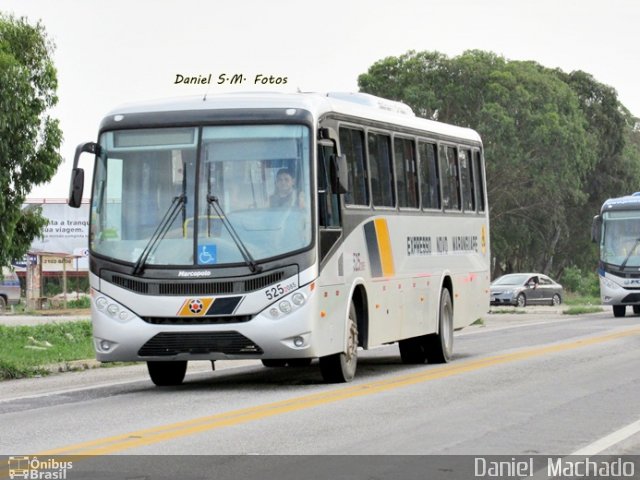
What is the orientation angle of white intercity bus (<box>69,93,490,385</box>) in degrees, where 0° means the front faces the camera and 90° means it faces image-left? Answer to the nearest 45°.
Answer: approximately 45°

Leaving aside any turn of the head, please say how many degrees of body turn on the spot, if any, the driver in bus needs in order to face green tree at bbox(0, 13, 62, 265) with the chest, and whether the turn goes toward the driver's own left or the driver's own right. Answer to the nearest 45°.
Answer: approximately 90° to the driver's own right

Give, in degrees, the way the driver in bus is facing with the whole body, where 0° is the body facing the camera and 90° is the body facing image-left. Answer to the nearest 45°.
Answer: approximately 45°

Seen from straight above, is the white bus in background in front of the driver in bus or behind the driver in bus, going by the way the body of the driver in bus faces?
behind

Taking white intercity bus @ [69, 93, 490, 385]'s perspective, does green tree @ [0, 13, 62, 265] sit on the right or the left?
on its right
